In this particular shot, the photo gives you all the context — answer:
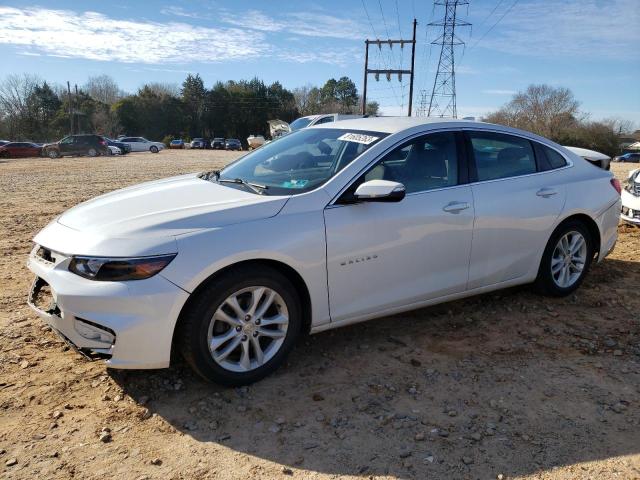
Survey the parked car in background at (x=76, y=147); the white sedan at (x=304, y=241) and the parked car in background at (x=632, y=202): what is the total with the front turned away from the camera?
0

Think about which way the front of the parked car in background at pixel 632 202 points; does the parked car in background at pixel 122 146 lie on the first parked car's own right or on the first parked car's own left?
on the first parked car's own right

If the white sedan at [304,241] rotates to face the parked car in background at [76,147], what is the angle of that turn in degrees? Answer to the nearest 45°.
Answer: approximately 90° to its right

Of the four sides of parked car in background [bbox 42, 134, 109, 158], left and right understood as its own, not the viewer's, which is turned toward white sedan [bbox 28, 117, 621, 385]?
left

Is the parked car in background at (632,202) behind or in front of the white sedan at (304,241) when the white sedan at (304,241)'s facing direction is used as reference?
behind

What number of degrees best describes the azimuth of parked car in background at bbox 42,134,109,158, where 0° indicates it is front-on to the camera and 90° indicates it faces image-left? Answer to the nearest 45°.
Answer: approximately 90°

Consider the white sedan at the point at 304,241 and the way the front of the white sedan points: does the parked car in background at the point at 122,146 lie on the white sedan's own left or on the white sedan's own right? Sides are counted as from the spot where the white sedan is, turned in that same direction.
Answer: on the white sedan's own right

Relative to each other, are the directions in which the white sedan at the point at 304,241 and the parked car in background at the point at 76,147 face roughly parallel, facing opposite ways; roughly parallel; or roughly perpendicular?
roughly parallel

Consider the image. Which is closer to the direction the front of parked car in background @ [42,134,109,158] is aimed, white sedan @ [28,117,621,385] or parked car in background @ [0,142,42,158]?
the parked car in background

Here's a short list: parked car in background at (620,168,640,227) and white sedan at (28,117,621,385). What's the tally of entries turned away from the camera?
0

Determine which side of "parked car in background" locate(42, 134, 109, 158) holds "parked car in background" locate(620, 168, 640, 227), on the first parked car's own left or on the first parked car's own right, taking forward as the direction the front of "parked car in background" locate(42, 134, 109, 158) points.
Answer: on the first parked car's own left
